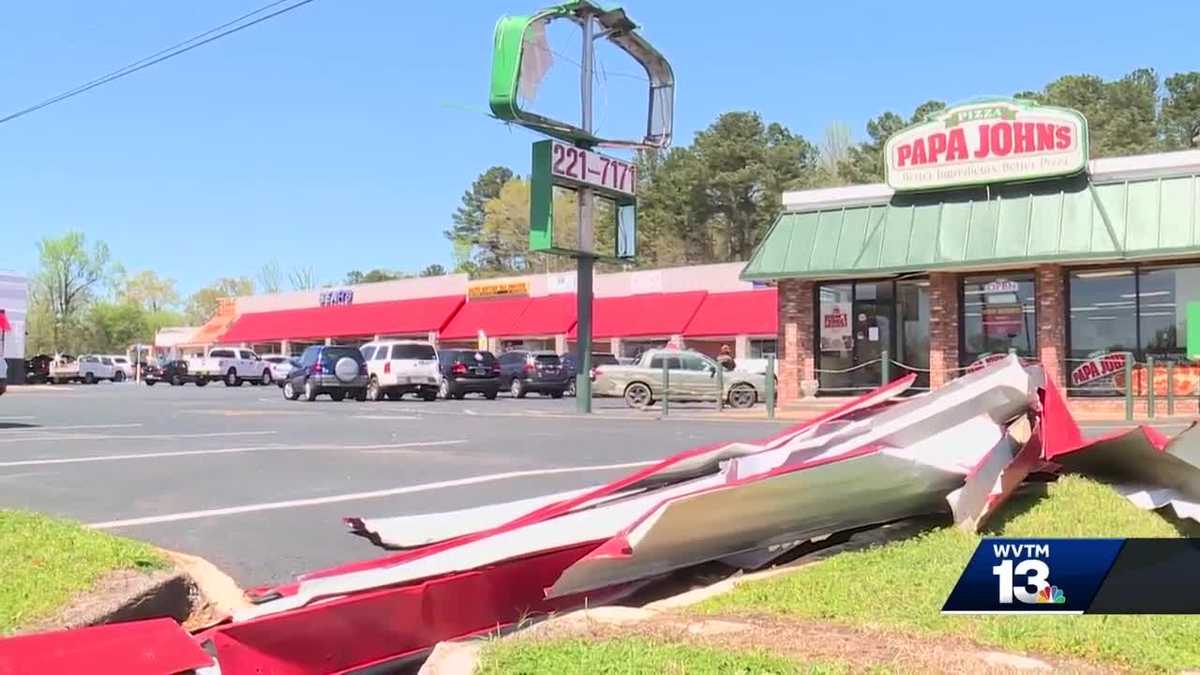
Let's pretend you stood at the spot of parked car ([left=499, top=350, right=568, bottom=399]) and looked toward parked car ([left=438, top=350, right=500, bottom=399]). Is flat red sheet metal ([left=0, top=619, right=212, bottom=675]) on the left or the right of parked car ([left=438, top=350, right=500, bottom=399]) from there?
left

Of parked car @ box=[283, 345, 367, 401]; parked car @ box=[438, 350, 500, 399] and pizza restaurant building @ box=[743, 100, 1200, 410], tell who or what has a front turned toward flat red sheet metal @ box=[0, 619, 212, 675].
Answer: the pizza restaurant building

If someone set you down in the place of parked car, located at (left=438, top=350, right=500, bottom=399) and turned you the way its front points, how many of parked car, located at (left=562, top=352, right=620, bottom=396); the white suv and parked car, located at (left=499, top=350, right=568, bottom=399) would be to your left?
1

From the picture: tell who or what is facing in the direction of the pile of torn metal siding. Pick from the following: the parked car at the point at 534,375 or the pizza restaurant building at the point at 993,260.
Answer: the pizza restaurant building

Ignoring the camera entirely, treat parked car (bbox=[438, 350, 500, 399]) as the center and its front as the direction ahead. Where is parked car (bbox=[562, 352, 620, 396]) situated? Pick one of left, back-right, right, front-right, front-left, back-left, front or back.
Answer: right

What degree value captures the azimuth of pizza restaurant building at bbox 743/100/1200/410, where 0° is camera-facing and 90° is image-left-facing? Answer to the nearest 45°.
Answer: approximately 0°

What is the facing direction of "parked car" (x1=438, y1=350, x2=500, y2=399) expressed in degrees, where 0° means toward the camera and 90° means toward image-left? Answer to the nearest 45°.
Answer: approximately 135°

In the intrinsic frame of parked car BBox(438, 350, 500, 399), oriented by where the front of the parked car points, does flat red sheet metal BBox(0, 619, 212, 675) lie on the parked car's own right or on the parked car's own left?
on the parked car's own left

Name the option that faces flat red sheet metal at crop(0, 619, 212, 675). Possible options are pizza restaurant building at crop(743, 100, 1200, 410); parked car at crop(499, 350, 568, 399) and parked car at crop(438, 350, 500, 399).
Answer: the pizza restaurant building

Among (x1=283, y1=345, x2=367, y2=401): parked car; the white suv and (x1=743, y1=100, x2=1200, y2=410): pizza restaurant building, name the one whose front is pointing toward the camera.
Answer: the pizza restaurant building

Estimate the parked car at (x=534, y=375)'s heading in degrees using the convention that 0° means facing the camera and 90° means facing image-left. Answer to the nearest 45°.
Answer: approximately 135°

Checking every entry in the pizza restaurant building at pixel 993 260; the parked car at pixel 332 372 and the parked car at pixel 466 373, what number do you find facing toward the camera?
1

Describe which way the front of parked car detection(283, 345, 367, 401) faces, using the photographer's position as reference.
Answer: facing away from the viewer and to the left of the viewer
